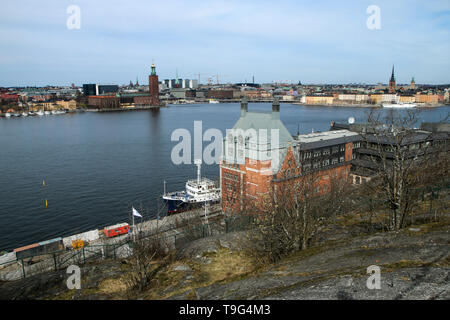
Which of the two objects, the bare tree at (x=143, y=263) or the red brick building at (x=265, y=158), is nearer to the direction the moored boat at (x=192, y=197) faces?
the bare tree

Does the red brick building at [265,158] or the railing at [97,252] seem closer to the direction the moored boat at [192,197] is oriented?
the railing

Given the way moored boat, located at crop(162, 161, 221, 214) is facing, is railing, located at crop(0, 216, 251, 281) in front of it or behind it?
in front

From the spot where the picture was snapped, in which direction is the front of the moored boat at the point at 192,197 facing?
facing the viewer and to the left of the viewer

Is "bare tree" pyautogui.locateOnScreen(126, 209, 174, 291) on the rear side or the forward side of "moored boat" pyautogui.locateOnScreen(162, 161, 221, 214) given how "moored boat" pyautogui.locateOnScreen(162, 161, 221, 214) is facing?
on the forward side
